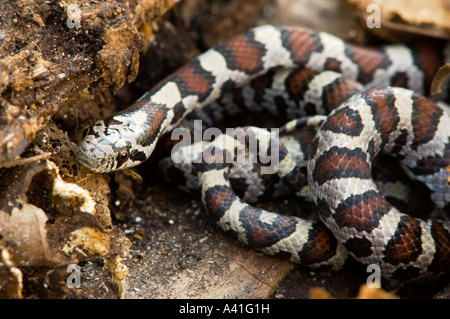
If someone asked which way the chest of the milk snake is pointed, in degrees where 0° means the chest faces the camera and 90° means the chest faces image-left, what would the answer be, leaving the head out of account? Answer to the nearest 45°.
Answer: approximately 45°

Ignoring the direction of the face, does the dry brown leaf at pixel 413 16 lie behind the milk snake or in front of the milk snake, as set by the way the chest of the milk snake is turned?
behind
